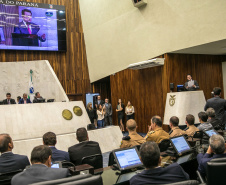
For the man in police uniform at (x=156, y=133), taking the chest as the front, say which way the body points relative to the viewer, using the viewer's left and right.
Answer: facing away from the viewer and to the left of the viewer

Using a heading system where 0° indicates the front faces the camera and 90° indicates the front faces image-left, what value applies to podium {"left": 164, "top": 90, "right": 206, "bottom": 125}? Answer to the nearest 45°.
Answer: approximately 45°

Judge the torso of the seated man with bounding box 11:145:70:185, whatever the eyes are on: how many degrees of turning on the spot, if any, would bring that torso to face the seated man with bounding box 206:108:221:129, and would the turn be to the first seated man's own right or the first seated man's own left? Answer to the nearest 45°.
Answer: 0° — they already face them

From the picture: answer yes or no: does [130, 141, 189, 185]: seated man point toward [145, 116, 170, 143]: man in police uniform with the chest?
yes

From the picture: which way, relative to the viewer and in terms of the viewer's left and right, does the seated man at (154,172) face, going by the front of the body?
facing away from the viewer

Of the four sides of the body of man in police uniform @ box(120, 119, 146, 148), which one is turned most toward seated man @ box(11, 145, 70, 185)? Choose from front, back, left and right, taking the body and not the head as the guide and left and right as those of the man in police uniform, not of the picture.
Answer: back

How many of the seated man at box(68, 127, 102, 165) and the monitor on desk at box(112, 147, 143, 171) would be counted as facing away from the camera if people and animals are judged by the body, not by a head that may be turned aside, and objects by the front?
1

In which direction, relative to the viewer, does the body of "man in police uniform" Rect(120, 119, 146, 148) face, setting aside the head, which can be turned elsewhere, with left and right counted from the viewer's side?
facing away from the viewer

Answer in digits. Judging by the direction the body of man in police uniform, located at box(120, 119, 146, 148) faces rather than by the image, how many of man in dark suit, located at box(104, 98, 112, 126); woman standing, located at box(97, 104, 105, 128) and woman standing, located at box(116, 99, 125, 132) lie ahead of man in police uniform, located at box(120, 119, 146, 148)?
3

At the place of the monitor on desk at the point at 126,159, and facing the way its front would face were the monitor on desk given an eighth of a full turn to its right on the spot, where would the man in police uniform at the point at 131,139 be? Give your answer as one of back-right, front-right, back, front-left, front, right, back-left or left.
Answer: back

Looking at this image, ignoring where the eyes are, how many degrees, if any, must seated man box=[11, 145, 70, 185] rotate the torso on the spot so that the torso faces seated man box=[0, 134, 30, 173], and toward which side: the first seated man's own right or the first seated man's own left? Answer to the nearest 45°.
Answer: approximately 45° to the first seated man's own left

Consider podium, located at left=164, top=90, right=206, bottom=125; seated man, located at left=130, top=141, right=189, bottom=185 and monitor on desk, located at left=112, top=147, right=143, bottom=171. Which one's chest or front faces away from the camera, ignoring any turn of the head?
the seated man

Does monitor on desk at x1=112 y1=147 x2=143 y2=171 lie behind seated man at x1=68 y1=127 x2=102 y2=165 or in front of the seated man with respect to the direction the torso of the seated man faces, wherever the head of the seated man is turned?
behind
